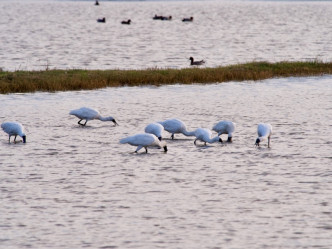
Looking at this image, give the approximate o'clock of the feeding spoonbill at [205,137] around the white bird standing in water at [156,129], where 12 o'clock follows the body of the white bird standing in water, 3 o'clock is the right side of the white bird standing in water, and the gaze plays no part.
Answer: The feeding spoonbill is roughly at 12 o'clock from the white bird standing in water.

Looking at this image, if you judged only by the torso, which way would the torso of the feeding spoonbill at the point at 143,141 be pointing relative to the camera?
to the viewer's right

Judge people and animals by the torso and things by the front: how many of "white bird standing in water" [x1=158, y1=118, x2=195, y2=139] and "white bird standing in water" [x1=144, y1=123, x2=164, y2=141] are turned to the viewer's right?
2

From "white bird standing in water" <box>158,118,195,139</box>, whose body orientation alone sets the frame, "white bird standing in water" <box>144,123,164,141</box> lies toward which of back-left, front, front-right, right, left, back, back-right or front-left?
back-right

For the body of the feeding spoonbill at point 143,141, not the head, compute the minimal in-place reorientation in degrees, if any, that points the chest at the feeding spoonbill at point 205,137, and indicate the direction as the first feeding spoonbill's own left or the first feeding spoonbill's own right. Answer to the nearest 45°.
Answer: approximately 45° to the first feeding spoonbill's own left

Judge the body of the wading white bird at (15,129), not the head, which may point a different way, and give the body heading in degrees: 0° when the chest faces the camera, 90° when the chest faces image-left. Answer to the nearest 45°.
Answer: approximately 270°

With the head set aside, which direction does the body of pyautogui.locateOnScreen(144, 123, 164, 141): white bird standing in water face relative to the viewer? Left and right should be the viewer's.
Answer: facing to the right of the viewer

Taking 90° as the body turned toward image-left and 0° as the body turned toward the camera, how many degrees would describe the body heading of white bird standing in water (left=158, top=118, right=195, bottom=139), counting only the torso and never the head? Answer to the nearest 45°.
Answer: approximately 270°
